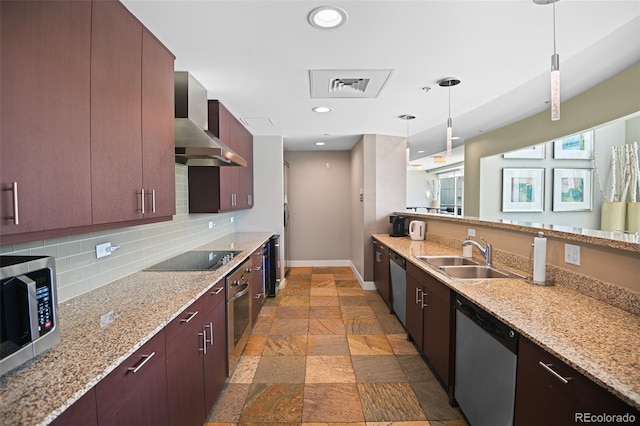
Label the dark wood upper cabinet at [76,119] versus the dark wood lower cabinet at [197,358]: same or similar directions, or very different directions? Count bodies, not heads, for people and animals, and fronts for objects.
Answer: same or similar directions

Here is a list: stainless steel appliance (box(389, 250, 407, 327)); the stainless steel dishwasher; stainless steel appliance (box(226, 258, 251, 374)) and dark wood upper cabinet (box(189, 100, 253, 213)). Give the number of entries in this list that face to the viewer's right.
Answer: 2

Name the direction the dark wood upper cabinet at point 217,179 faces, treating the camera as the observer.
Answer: facing to the right of the viewer

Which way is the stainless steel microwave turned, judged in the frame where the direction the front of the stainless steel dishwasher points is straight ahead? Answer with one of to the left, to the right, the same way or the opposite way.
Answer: the opposite way

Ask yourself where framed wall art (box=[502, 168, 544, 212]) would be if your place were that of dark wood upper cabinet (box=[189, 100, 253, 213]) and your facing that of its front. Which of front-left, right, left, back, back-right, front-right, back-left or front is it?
front

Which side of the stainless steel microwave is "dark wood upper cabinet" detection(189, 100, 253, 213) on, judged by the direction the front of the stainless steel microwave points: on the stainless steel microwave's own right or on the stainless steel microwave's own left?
on the stainless steel microwave's own left

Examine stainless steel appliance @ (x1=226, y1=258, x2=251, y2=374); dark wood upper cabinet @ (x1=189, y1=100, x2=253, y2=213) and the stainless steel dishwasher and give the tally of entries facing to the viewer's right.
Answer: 2

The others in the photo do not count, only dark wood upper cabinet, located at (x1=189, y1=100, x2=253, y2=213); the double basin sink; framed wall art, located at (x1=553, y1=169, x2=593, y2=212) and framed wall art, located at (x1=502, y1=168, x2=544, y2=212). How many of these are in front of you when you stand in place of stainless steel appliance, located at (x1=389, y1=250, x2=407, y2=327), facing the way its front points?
1

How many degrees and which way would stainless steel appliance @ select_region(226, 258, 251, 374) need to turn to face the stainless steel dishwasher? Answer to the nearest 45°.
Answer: approximately 45° to its right

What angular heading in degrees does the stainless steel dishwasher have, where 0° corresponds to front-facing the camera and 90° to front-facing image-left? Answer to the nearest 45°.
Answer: approximately 45°

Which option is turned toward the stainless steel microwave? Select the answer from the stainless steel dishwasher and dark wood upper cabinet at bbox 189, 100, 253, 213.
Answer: the stainless steel dishwasher

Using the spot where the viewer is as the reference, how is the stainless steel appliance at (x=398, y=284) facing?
facing to the left of the viewer

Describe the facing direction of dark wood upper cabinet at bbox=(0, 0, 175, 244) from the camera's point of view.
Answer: facing the viewer and to the right of the viewer

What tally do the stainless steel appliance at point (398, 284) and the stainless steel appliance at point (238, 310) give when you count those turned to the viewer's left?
1

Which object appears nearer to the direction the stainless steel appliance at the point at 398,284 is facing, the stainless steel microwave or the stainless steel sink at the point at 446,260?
the stainless steel microwave

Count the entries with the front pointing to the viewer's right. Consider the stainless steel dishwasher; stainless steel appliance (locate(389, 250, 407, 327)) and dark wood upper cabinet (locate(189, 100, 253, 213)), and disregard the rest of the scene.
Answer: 1

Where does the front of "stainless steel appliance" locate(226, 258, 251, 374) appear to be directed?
to the viewer's right

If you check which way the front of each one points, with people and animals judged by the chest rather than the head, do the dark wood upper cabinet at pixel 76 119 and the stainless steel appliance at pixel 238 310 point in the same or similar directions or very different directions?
same or similar directions

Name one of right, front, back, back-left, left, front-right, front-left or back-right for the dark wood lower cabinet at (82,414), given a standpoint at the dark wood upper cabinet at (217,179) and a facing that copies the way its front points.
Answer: right
